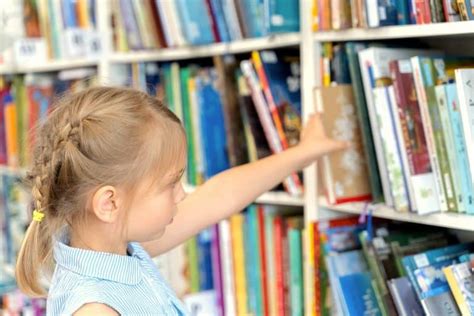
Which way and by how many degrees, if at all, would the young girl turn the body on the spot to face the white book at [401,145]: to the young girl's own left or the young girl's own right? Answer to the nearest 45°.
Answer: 0° — they already face it

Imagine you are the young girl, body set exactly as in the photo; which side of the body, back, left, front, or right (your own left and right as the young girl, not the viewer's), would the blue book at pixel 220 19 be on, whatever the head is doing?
left

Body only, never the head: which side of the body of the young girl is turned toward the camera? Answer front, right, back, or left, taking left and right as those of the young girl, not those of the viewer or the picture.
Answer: right

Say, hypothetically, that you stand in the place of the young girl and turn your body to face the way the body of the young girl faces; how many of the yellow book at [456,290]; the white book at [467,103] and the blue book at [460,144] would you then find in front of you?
3

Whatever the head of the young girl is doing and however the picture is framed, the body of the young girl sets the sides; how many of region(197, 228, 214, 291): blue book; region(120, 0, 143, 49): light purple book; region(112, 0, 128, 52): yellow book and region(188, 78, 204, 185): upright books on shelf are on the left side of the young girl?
4

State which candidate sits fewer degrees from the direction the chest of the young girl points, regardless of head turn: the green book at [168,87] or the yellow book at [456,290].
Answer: the yellow book

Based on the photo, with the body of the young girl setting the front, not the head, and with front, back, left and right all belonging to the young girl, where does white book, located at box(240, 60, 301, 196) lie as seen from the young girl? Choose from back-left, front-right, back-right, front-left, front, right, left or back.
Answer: front-left

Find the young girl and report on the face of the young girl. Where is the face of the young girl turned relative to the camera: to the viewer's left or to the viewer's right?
to the viewer's right

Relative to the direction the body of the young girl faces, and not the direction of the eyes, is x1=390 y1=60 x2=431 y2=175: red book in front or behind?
in front

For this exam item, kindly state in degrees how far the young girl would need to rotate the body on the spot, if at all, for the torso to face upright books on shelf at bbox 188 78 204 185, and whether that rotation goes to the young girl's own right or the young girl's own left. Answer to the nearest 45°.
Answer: approximately 90° to the young girl's own left

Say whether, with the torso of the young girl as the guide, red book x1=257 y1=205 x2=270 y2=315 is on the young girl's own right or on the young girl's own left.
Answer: on the young girl's own left

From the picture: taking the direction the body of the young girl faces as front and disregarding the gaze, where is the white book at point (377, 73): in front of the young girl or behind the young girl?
in front

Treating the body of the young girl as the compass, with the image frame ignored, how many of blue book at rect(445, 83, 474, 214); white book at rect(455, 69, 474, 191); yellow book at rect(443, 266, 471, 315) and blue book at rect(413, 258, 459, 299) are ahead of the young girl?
4

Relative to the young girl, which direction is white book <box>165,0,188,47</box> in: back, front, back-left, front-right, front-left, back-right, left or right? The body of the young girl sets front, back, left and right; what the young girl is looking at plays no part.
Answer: left

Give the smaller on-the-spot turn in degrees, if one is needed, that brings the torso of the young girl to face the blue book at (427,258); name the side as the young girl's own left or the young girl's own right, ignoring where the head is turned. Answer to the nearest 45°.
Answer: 0° — they already face it
